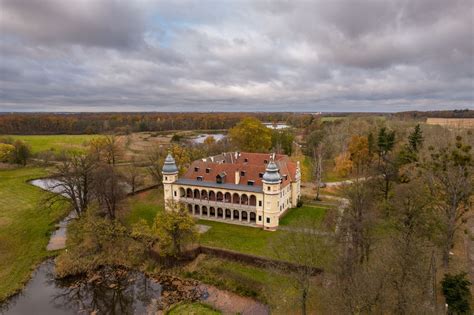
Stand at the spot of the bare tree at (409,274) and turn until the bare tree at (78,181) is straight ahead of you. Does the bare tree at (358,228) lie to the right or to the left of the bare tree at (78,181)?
right

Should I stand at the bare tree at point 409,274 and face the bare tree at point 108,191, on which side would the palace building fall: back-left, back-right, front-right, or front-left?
front-right

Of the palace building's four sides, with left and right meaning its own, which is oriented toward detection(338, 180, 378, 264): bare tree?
left

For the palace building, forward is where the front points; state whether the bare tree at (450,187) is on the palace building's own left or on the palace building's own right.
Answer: on the palace building's own left

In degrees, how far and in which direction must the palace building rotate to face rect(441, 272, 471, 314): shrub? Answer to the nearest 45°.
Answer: approximately 90° to its left

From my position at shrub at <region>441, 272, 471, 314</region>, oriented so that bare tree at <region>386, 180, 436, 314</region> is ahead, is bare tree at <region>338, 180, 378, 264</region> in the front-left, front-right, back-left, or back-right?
front-right

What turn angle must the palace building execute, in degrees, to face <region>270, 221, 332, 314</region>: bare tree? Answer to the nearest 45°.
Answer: approximately 45° to its left

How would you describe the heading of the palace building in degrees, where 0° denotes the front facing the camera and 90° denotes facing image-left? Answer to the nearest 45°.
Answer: approximately 45°

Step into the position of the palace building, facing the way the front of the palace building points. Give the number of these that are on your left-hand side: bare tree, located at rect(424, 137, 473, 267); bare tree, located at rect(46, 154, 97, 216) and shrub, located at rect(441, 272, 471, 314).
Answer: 2

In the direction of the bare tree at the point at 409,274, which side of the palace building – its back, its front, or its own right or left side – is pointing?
left

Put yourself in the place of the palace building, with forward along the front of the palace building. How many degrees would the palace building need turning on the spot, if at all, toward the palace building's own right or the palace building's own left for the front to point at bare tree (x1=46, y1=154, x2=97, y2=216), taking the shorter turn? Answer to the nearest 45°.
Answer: approximately 45° to the palace building's own right
